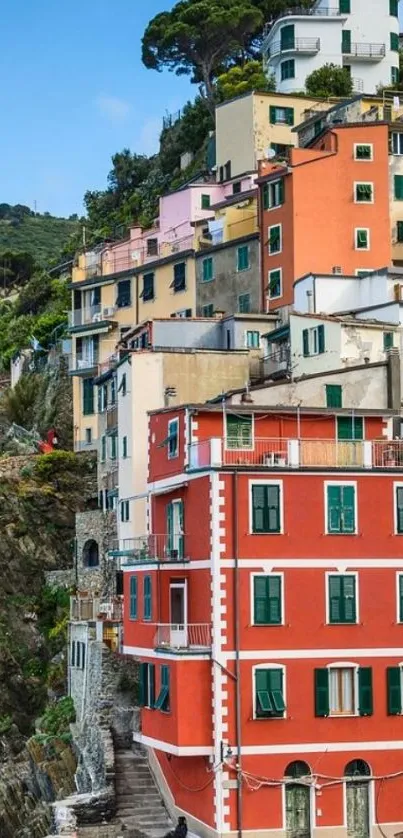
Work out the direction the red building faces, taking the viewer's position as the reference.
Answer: facing the viewer
